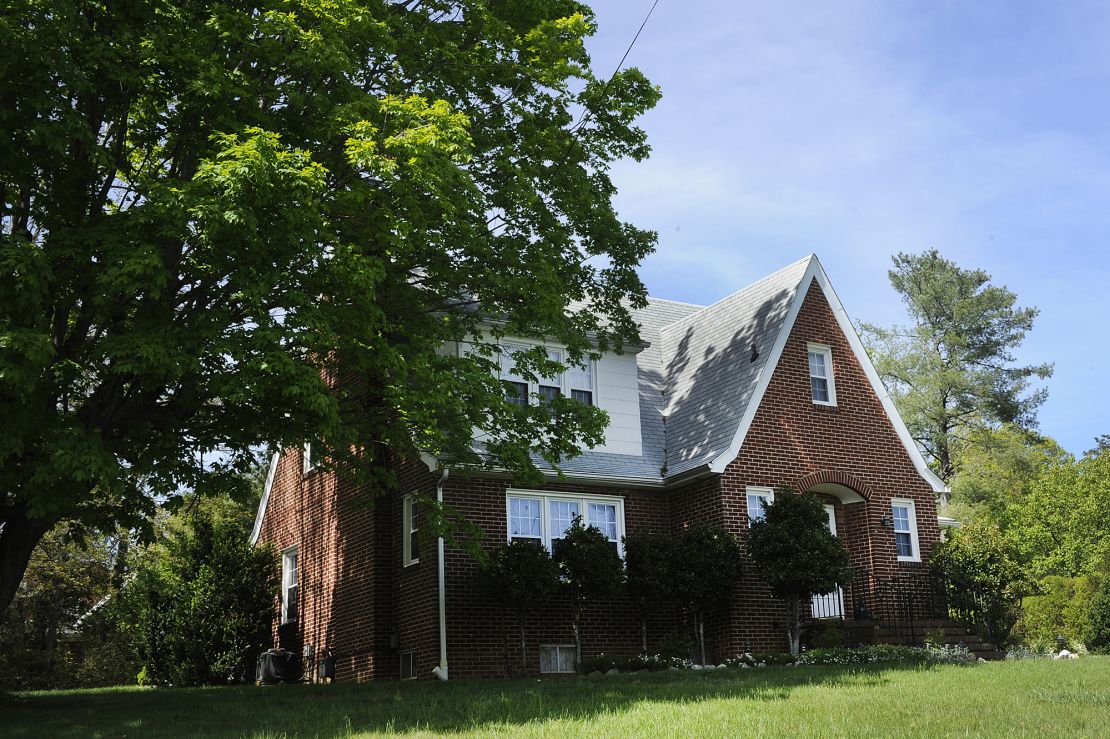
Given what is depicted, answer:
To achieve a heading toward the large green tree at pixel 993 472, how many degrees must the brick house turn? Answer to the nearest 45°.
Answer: approximately 90° to its left

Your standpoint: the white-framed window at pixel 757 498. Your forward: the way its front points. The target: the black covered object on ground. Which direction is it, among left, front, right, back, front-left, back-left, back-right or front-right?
back-right

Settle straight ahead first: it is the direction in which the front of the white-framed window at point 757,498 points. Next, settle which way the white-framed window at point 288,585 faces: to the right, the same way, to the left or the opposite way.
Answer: to the right

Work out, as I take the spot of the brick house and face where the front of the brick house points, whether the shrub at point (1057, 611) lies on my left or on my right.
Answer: on my left

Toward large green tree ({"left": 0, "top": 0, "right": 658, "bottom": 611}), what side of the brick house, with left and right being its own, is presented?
right

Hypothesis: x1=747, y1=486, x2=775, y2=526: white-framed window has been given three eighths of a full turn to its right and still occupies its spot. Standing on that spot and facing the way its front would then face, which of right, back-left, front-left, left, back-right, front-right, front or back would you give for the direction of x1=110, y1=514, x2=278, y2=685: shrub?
front

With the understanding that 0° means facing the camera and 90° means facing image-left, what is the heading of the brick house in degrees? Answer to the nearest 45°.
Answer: approximately 315°

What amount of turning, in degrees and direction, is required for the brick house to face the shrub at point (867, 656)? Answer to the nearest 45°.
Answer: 0° — it already faces it

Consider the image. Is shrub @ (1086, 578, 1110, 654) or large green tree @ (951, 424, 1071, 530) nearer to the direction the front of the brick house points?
the shrub
